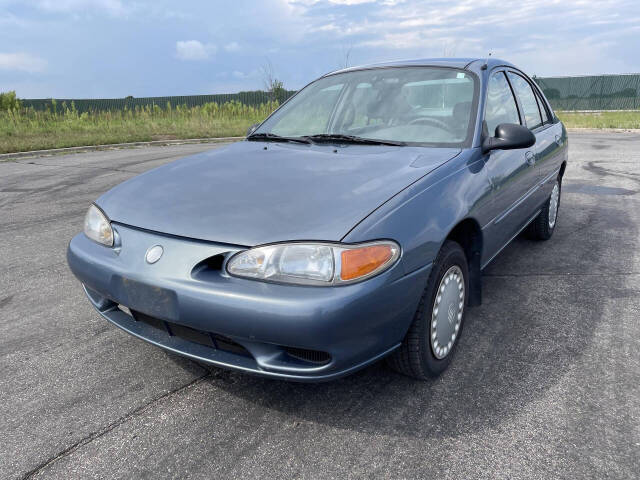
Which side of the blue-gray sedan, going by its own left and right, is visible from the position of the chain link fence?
back

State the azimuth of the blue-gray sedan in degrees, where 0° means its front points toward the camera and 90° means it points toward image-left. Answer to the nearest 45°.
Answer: approximately 45°
